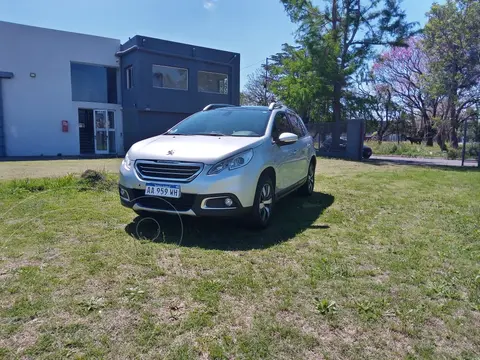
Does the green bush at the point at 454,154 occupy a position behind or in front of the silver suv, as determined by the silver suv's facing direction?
behind

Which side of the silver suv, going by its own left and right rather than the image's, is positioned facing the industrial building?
right

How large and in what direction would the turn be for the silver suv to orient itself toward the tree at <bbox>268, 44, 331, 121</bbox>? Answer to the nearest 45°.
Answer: approximately 135° to its right

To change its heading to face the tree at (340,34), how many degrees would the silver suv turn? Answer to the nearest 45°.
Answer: approximately 180°

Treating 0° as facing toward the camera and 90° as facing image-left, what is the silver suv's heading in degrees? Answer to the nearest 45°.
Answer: approximately 45°

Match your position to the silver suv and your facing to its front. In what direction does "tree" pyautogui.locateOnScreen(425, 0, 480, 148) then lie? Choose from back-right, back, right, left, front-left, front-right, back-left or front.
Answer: back
